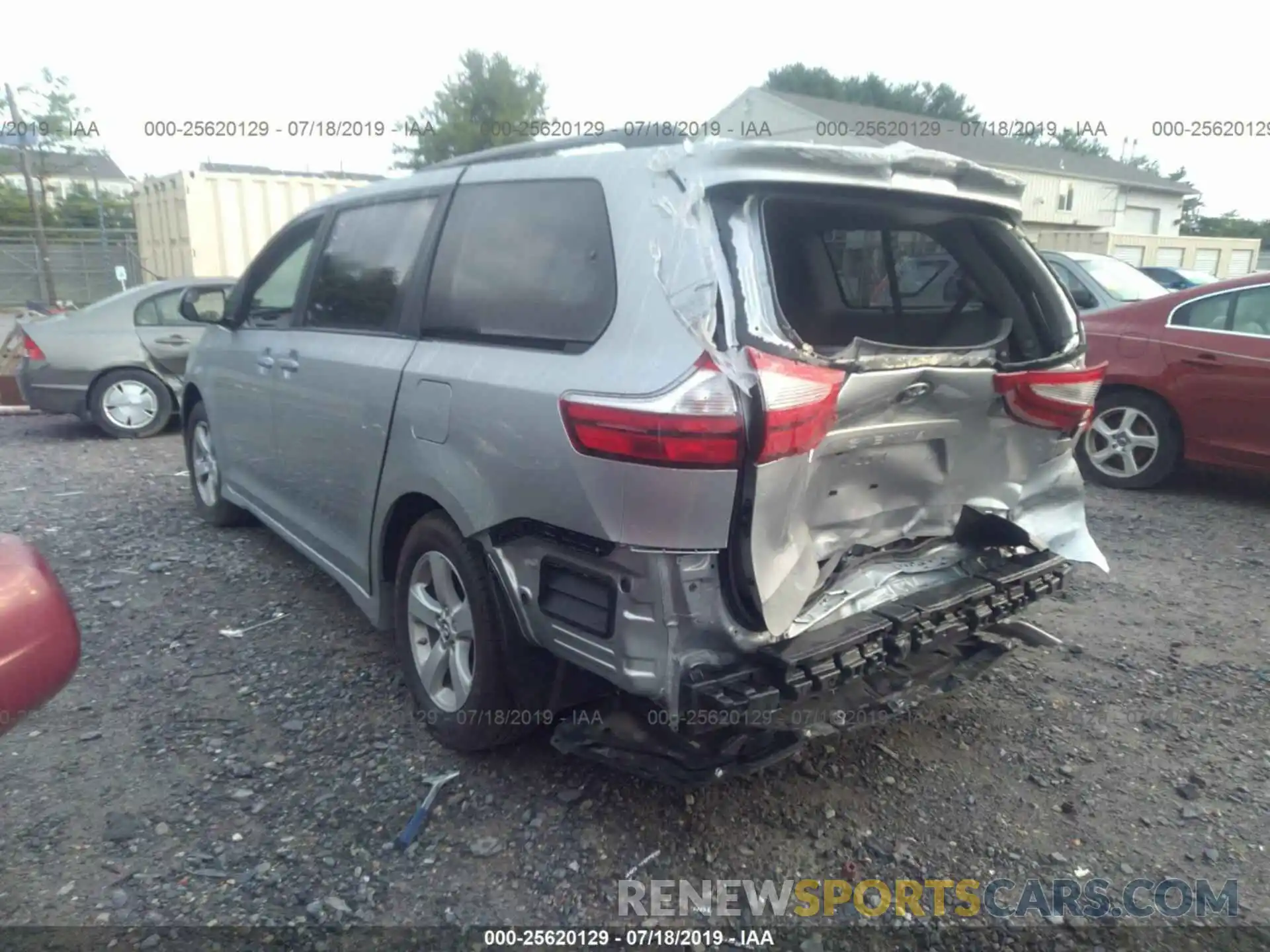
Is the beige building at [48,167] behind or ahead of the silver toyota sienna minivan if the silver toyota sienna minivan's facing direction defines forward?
ahead

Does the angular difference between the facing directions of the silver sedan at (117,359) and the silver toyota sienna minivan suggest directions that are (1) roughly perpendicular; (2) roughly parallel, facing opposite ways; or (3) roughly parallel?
roughly perpendicular

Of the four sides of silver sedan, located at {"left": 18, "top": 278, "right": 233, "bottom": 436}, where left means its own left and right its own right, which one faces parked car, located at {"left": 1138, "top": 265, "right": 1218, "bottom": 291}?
front

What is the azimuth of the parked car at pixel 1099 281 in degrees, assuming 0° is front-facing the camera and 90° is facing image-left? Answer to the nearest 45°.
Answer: approximately 315°

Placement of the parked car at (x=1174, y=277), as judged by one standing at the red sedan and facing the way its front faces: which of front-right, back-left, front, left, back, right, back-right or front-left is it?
left

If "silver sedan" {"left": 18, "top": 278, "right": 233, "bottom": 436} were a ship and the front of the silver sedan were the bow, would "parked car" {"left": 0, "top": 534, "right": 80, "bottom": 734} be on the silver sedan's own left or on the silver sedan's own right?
on the silver sedan's own right

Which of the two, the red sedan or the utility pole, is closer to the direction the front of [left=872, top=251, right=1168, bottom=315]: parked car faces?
the red sedan

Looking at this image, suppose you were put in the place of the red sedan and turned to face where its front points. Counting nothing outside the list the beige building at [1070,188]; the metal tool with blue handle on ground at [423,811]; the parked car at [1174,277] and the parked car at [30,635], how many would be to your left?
2

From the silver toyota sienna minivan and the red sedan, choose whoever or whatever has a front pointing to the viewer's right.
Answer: the red sedan

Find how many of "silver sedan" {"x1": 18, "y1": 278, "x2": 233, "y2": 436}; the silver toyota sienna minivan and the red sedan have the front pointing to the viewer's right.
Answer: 2

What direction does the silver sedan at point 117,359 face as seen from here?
to the viewer's right

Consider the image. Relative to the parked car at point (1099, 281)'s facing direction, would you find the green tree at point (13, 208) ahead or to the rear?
to the rear

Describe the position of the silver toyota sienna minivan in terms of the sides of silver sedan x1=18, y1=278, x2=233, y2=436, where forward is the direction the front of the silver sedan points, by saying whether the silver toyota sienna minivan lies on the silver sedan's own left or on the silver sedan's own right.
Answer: on the silver sedan's own right

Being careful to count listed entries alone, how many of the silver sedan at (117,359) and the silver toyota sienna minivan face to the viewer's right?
1
